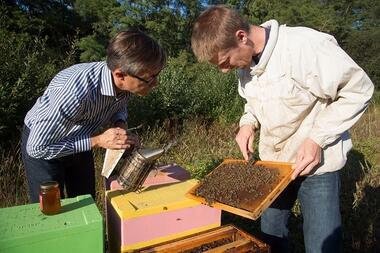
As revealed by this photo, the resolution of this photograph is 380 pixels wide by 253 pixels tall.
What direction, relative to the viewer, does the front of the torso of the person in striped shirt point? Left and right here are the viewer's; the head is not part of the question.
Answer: facing to the right of the viewer

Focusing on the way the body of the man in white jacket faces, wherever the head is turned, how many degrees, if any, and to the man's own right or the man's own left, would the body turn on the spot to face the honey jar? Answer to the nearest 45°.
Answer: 0° — they already face it

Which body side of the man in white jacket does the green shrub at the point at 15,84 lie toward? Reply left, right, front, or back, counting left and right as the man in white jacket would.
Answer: right

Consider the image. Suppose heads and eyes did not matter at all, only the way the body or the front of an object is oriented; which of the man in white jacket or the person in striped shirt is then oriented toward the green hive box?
the man in white jacket

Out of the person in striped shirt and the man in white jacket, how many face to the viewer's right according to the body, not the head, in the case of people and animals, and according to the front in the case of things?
1

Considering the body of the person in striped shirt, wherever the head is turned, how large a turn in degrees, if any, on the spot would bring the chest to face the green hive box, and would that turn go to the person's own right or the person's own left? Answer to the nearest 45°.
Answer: approximately 90° to the person's own right

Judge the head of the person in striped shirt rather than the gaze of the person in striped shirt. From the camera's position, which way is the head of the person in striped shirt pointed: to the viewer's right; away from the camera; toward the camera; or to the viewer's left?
to the viewer's right

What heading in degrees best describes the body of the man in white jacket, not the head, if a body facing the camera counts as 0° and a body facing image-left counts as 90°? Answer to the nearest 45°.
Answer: approximately 45°

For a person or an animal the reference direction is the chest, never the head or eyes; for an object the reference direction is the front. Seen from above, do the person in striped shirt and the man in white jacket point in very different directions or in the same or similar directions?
very different directions
